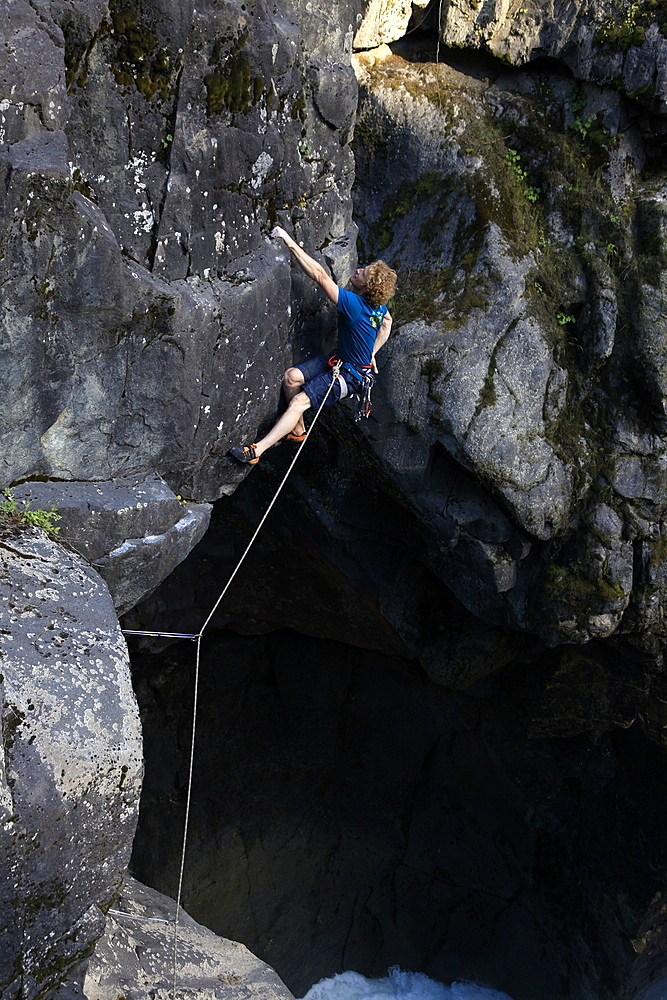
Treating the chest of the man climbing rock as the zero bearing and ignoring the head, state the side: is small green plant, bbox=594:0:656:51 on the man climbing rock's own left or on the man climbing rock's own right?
on the man climbing rock's own right

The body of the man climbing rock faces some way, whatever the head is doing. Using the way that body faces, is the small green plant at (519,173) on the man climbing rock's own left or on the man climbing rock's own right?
on the man climbing rock's own right

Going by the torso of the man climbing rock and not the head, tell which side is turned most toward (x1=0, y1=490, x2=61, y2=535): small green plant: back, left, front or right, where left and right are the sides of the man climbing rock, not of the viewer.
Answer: left

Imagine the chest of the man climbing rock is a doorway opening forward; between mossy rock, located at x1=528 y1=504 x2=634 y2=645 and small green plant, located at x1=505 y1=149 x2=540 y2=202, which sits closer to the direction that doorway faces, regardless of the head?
the small green plant

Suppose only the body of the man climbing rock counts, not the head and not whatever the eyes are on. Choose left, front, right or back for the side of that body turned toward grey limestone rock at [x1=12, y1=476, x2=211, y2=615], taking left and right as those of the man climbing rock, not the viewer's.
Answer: front

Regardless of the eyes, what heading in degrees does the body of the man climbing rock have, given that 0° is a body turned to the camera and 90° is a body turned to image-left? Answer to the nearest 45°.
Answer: approximately 135°

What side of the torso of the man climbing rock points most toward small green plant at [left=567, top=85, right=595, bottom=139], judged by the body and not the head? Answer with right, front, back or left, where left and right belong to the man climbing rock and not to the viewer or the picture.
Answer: right
